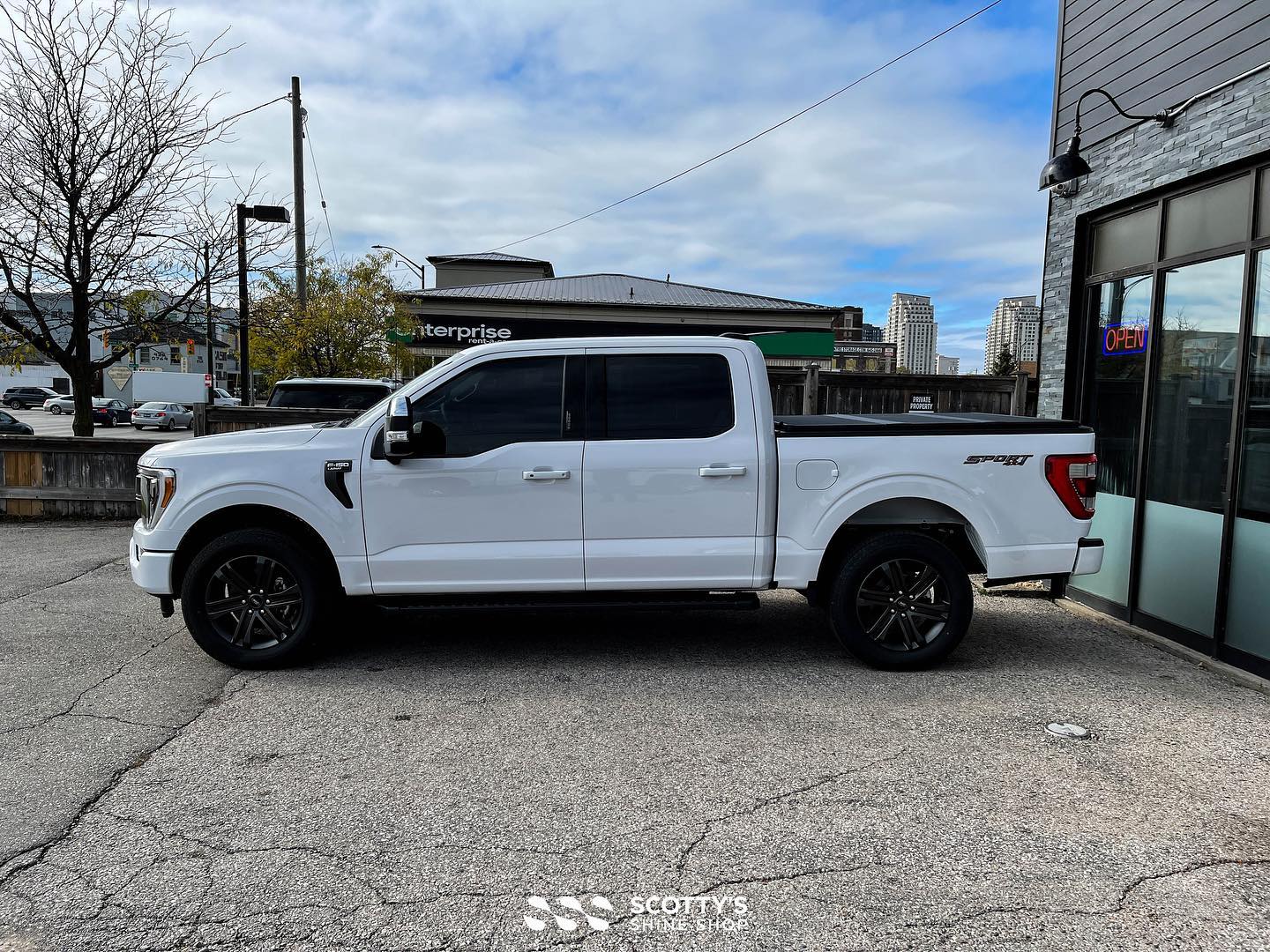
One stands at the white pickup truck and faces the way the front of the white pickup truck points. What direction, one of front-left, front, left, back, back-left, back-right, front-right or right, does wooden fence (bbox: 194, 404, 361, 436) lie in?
front-right

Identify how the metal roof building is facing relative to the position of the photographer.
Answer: facing the viewer

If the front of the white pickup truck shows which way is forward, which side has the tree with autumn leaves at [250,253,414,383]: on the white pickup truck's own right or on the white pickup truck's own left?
on the white pickup truck's own right

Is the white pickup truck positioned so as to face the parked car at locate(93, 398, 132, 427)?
no

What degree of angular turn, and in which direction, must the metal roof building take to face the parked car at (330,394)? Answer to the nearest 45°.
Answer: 0° — it already faces it

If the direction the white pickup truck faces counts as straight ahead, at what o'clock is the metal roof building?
The metal roof building is roughly at 3 o'clock from the white pickup truck.

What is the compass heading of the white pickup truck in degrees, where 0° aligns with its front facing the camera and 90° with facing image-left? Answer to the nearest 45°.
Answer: approximately 90°

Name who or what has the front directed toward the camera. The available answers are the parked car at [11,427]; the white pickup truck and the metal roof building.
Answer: the metal roof building

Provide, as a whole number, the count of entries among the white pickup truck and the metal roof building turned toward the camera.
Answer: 1

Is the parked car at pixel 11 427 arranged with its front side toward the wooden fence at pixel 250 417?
no

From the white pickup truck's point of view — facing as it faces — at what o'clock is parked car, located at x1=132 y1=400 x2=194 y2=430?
The parked car is roughly at 2 o'clock from the white pickup truck.

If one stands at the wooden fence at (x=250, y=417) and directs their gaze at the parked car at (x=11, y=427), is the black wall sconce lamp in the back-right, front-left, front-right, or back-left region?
back-right

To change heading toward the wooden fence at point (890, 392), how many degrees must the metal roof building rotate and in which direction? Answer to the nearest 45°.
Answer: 0° — it already faces it

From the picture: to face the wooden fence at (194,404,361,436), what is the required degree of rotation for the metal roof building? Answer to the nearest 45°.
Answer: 0° — it already faces it

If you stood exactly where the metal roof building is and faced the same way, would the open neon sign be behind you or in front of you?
in front

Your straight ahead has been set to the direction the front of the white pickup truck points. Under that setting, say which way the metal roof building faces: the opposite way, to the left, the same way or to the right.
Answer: to the left

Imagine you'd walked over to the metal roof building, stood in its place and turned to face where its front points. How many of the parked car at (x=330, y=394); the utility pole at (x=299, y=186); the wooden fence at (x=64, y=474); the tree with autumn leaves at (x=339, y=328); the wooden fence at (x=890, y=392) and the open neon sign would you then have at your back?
0

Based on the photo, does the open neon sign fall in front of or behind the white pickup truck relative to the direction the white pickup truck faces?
behind

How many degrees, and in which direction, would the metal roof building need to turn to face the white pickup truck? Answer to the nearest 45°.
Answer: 0° — it already faces it
